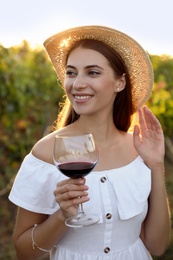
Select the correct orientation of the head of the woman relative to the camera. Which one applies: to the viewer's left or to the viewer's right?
to the viewer's left
